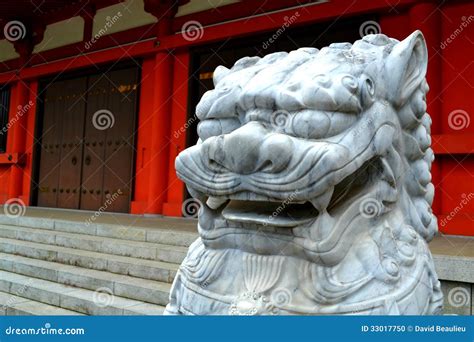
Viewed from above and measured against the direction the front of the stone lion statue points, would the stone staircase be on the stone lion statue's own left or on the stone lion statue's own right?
on the stone lion statue's own right

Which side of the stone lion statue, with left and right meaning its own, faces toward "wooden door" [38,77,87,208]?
right

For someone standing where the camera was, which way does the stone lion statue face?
facing the viewer and to the left of the viewer

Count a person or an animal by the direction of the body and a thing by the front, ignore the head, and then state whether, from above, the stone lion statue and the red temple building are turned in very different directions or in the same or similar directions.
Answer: same or similar directions

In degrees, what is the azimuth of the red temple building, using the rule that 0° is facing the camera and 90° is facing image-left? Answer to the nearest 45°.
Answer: approximately 45°

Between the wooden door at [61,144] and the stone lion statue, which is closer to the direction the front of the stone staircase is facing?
the stone lion statue

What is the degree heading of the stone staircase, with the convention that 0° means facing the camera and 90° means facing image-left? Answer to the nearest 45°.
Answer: approximately 45°

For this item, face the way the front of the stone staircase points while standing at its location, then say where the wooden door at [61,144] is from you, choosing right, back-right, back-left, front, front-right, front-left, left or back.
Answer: back-right

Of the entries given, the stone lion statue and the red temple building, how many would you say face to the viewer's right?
0
